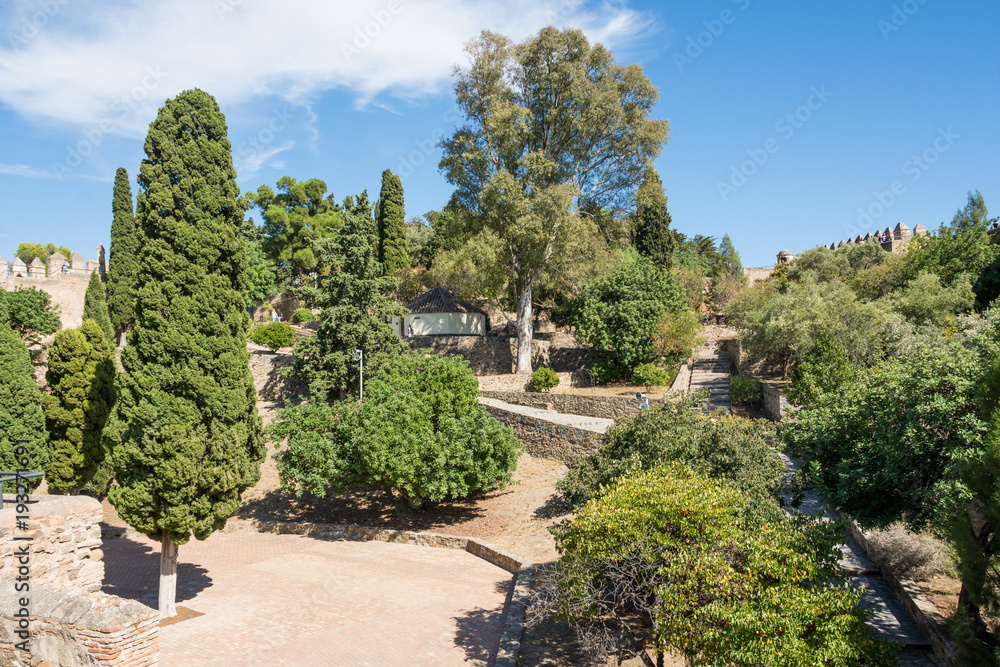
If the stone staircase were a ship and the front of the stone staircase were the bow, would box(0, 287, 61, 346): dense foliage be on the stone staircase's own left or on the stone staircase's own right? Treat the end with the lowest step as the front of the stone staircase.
on the stone staircase's own right

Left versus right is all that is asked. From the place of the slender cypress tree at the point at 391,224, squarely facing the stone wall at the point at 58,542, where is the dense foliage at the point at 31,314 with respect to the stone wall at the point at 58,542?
right

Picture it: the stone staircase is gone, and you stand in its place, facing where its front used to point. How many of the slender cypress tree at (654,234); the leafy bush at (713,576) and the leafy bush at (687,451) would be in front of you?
2

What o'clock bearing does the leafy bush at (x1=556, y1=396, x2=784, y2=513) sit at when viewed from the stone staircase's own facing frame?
The leafy bush is roughly at 12 o'clock from the stone staircase.

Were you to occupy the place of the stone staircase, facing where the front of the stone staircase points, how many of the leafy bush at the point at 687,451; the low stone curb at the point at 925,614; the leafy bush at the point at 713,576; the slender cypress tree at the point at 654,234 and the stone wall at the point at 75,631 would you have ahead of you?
4

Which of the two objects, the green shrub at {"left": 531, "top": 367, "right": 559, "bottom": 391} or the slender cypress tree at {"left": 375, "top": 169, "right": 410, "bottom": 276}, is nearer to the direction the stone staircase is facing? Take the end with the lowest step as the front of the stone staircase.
the green shrub

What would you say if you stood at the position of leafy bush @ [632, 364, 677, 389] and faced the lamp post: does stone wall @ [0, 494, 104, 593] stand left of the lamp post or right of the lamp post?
left

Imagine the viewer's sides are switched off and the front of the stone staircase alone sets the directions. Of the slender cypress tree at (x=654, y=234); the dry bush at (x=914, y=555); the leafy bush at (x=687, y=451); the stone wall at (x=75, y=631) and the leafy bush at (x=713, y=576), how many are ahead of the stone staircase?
4

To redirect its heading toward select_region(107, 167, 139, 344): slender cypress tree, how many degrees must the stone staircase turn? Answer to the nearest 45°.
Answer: approximately 90° to its right

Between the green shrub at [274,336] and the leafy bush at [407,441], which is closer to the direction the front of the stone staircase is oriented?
the leafy bush

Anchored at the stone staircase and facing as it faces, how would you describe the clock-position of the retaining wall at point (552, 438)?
The retaining wall is roughly at 1 o'clock from the stone staircase.

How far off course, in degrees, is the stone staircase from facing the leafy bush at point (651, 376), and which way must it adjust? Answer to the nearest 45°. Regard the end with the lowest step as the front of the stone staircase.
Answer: approximately 45° to its right

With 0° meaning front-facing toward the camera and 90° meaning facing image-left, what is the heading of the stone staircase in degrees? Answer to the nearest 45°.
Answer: approximately 0°
